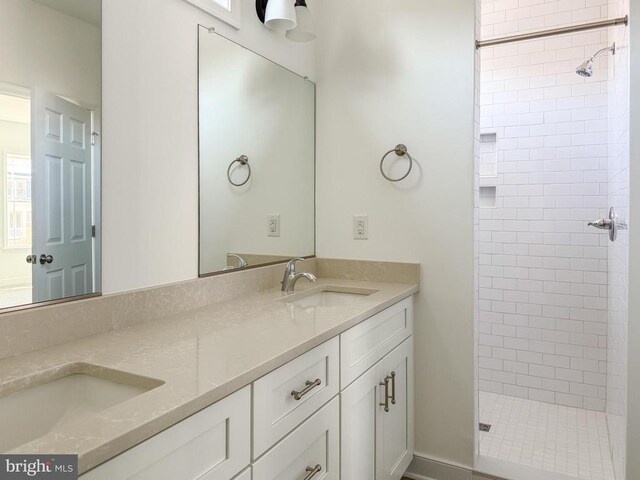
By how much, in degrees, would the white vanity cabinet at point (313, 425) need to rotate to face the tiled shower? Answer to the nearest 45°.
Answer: approximately 90° to its left

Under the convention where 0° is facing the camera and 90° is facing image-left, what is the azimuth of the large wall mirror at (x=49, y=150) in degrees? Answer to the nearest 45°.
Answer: approximately 315°

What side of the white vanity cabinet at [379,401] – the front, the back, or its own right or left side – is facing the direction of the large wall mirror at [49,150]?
right

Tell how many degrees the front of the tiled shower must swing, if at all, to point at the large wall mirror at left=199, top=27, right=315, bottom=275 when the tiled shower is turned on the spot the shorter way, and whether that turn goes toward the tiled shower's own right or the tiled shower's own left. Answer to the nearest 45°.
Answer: approximately 45° to the tiled shower's own right

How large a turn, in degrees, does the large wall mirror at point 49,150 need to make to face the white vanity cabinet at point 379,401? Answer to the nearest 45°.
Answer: approximately 45° to its left

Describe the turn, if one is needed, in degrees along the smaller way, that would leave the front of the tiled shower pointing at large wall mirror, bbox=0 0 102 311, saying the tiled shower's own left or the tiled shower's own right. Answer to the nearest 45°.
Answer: approximately 45° to the tiled shower's own right

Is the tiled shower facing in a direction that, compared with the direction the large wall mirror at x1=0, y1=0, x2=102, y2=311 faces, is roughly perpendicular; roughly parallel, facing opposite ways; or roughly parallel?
roughly perpendicular
